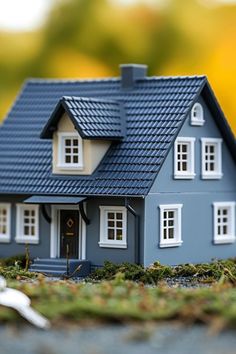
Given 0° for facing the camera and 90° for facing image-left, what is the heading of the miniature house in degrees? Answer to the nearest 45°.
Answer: approximately 45°

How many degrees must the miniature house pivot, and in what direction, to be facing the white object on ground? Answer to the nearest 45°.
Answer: approximately 45° to its left
